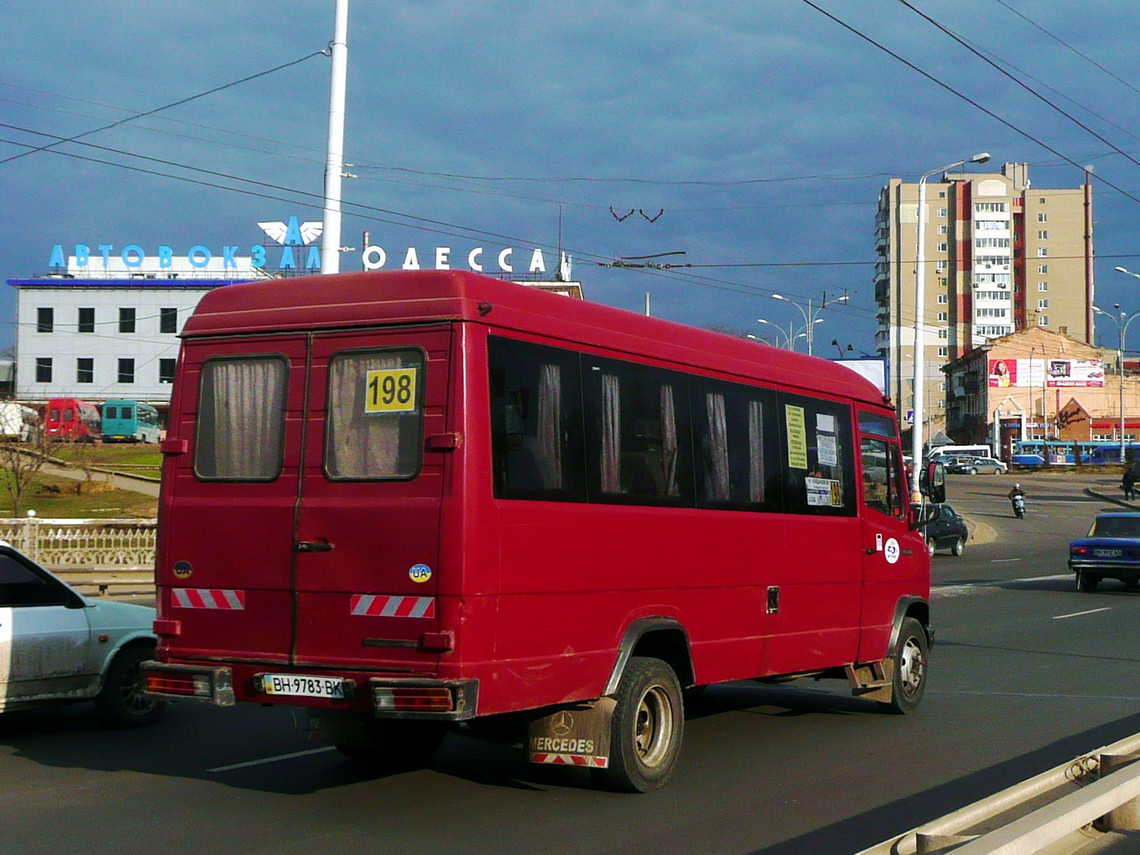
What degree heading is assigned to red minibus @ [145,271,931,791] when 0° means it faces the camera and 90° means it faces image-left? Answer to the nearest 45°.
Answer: approximately 225°

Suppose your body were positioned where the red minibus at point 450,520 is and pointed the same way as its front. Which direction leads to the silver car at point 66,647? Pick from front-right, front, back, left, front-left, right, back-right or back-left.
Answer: left

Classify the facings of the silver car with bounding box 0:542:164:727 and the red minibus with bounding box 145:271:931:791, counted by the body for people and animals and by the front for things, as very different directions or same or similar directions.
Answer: same or similar directions

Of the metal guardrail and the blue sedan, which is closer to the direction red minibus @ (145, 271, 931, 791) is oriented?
the blue sedan

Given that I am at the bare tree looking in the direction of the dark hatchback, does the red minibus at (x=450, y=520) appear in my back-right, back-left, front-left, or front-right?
front-right

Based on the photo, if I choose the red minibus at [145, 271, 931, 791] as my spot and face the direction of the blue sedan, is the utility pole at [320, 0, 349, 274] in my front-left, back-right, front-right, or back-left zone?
front-left

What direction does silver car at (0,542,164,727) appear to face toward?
to the viewer's right

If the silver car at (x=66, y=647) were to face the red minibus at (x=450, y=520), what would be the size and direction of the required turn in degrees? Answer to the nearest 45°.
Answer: approximately 45° to its right

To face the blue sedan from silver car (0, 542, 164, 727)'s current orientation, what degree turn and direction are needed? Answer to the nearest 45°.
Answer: approximately 45° to its left
